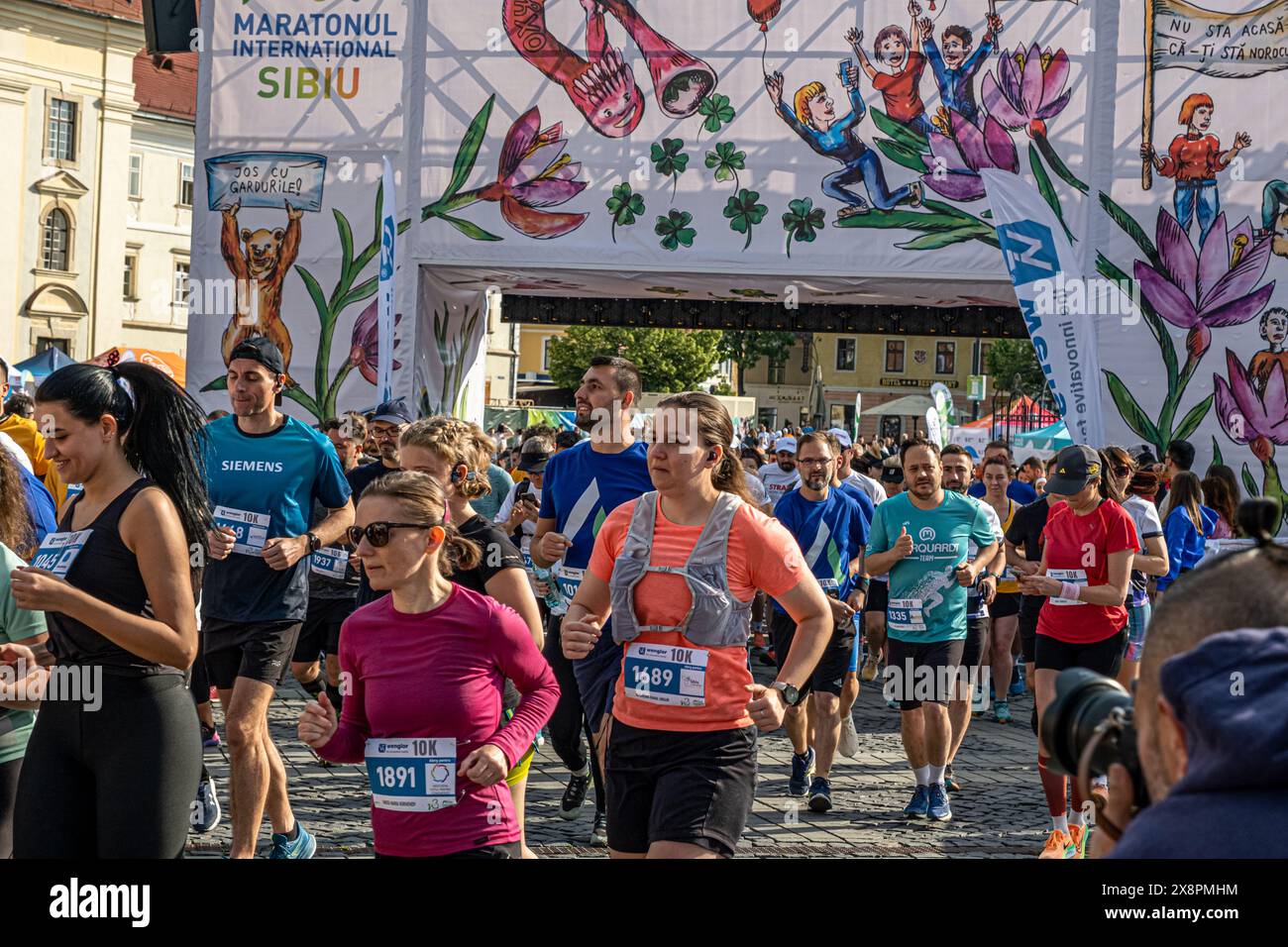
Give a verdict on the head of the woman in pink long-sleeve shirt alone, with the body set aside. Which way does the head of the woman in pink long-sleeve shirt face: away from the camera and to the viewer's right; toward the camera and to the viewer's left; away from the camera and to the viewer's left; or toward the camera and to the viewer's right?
toward the camera and to the viewer's left

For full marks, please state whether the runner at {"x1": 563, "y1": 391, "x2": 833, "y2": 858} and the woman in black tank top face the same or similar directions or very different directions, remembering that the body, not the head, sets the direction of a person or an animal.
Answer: same or similar directions

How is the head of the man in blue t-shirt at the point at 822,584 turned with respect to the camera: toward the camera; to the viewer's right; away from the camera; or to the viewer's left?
toward the camera

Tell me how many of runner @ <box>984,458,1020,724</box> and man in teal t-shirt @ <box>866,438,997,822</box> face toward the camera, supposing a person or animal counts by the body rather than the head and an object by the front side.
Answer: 2

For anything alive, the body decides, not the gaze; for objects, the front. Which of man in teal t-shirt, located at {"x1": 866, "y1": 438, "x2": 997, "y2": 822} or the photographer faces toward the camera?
the man in teal t-shirt

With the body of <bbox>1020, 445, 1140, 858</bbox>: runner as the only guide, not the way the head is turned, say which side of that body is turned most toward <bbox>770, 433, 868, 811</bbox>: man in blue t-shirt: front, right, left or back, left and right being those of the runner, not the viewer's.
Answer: right

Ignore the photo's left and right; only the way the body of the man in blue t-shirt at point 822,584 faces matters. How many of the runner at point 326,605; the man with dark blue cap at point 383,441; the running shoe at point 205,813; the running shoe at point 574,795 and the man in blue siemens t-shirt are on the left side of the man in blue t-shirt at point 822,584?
0

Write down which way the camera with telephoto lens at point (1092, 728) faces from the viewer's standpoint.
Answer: facing away from the viewer and to the left of the viewer

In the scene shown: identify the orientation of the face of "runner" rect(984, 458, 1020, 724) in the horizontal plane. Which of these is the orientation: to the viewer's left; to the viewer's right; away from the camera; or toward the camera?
toward the camera

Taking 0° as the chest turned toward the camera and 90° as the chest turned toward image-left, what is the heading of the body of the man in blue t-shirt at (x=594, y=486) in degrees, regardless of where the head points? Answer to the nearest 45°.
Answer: approximately 45°

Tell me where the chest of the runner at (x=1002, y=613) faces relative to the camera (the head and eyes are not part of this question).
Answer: toward the camera

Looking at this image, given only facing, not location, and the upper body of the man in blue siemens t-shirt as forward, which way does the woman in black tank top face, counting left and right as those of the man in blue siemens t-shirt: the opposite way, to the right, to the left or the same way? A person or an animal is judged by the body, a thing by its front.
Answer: the same way

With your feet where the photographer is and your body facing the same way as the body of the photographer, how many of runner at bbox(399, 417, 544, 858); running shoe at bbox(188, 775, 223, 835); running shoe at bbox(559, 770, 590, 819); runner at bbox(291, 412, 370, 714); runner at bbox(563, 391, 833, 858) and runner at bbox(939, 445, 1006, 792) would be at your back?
0

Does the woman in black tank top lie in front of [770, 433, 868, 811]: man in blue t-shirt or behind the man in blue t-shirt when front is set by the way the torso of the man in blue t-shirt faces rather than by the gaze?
in front

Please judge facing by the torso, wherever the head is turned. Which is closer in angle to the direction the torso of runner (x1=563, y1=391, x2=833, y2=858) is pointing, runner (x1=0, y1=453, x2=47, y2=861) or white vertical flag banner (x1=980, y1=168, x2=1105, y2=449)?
the runner

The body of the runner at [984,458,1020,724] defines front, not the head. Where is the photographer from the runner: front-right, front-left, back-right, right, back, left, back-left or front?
front

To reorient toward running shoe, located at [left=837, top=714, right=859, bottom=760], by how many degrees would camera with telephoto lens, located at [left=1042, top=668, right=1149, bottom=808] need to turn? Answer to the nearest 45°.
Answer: approximately 45° to its right
